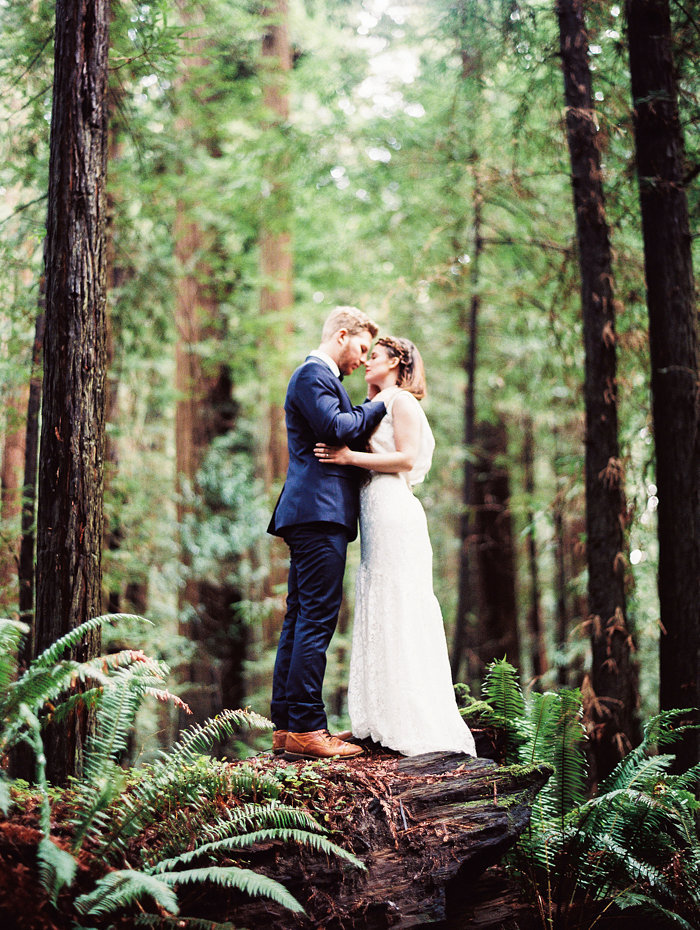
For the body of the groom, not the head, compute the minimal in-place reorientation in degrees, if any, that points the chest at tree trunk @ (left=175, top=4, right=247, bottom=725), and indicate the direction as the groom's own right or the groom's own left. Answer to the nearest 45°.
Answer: approximately 90° to the groom's own left

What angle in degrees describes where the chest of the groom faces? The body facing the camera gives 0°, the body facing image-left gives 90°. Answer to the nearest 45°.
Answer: approximately 270°

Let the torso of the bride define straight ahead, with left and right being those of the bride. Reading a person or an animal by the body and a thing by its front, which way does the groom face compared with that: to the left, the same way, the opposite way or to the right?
the opposite way

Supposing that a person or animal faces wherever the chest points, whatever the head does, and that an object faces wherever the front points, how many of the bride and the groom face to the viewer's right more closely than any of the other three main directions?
1

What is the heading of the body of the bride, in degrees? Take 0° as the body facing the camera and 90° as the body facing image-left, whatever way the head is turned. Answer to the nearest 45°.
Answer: approximately 90°

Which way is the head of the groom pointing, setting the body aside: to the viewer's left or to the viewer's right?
to the viewer's right

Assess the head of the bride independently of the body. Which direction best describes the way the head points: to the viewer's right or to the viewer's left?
to the viewer's left

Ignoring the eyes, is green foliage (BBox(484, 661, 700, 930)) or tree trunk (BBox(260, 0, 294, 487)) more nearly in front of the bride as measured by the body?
the tree trunk

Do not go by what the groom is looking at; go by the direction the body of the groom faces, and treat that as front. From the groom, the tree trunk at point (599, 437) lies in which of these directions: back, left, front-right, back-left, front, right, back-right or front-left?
front-left

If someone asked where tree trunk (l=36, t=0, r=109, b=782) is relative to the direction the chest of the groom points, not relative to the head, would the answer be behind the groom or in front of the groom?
behind

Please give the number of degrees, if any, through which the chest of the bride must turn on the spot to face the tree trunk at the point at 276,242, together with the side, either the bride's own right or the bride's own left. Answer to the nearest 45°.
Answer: approximately 90° to the bride's own right

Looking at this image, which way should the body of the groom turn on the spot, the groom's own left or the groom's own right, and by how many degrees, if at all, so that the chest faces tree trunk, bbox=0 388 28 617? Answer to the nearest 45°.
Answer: approximately 135° to the groom's own left
